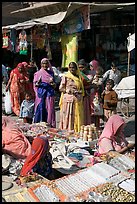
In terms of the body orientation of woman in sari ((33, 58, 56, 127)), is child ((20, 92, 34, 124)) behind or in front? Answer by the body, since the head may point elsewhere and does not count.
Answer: behind

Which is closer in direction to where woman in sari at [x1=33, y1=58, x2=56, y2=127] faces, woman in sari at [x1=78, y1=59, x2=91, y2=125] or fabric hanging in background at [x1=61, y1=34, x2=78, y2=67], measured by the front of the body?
the woman in sari

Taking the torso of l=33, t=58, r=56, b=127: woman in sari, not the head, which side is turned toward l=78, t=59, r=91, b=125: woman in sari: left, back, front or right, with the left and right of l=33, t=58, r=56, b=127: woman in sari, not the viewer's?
left

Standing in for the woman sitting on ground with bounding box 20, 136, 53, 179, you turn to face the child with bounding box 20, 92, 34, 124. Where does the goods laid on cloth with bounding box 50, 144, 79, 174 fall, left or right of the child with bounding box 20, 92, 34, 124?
right

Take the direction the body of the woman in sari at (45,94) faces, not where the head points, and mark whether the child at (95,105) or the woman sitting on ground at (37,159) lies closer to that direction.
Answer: the woman sitting on ground

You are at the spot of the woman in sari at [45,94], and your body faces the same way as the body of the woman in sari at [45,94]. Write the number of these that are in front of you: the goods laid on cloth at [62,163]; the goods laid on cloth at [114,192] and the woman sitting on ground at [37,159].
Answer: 3

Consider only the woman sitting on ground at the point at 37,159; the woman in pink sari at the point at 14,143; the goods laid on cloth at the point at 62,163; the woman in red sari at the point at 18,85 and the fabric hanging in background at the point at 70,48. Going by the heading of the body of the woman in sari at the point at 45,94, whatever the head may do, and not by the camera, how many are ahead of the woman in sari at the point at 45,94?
3

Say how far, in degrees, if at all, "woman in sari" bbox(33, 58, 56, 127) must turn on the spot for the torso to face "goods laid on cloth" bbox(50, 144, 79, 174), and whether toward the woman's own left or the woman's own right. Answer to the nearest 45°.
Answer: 0° — they already face it

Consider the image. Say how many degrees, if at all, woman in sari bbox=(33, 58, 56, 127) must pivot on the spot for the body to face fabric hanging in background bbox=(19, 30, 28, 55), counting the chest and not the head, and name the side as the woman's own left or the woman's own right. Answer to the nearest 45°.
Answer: approximately 180°

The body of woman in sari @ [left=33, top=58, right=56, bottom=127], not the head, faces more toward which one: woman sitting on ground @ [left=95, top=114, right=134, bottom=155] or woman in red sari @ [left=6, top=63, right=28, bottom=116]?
the woman sitting on ground

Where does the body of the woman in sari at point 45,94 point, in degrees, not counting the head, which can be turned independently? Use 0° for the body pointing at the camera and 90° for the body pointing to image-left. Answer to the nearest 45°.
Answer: approximately 0°
